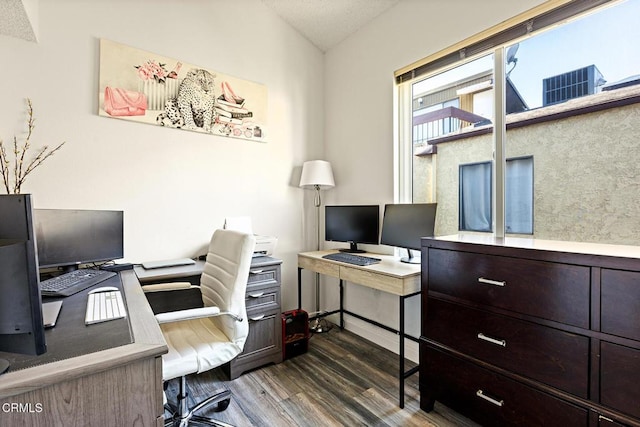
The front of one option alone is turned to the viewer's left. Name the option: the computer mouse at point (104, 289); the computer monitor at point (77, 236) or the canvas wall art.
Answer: the computer mouse

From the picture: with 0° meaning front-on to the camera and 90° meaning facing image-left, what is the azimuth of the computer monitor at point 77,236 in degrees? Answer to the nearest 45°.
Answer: approximately 315°

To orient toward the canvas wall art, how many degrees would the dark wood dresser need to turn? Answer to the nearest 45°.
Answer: approximately 45° to its right

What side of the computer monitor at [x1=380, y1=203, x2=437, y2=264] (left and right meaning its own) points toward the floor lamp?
right

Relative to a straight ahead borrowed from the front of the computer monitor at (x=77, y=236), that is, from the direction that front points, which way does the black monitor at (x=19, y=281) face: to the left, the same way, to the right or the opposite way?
to the left

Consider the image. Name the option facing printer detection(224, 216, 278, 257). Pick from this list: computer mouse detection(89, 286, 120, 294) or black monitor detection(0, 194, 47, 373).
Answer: the black monitor

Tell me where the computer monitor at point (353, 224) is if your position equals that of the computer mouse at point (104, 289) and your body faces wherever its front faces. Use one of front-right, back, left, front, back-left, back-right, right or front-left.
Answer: back

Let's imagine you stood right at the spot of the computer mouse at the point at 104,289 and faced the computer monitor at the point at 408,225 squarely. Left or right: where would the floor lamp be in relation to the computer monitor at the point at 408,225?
left
